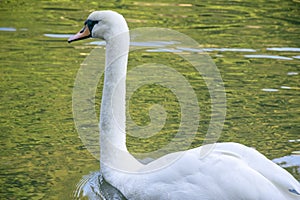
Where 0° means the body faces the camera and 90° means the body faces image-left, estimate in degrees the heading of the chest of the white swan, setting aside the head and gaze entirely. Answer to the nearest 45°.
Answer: approximately 90°
